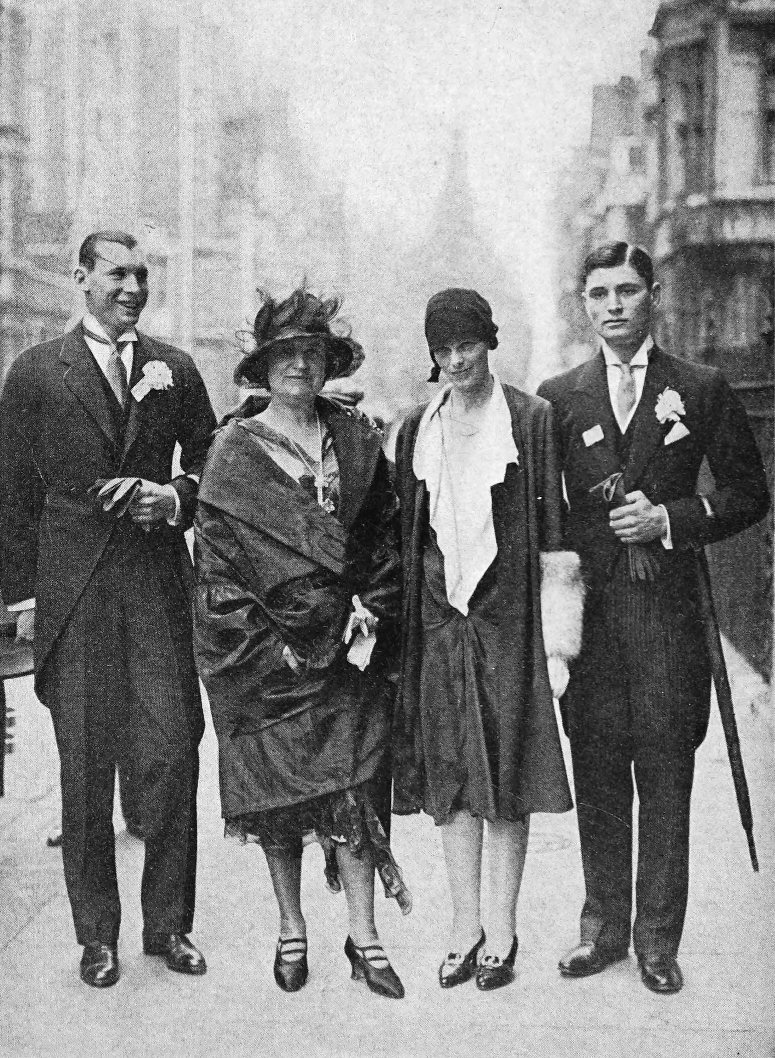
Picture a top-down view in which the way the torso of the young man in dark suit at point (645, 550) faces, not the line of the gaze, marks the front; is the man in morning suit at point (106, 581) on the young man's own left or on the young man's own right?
on the young man's own right

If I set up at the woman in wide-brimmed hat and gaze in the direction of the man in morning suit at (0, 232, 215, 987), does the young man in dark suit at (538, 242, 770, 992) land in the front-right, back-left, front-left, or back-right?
back-right

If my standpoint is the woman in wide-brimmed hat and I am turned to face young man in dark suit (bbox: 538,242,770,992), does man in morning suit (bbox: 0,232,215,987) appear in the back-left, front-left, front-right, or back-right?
back-left

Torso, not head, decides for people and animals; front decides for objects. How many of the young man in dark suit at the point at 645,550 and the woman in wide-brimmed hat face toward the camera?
2

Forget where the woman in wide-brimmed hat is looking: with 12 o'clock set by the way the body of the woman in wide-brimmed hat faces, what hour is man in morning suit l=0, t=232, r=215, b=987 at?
The man in morning suit is roughly at 4 o'clock from the woman in wide-brimmed hat.

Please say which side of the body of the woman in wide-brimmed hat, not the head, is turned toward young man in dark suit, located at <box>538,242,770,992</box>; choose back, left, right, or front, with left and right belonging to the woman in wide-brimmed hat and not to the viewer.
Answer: left

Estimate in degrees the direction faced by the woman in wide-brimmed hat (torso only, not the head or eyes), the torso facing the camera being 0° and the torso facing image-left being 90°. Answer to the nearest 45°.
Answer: approximately 0°
